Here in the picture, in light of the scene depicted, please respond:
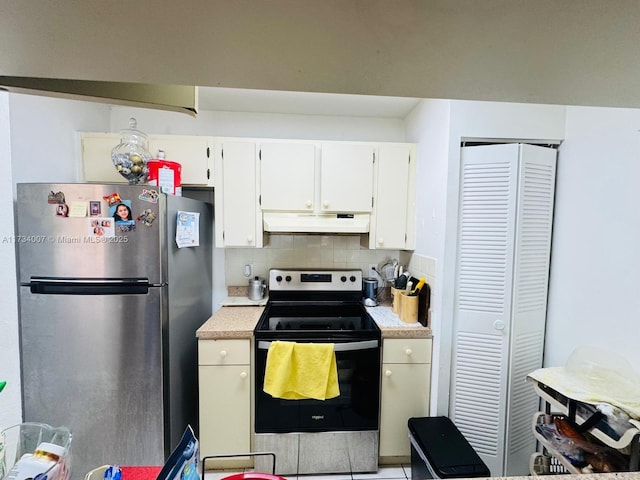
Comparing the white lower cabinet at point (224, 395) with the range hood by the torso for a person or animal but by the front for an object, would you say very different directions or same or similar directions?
same or similar directions

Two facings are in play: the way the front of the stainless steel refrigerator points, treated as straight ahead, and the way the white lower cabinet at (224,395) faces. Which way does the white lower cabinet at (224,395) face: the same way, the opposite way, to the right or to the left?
the same way

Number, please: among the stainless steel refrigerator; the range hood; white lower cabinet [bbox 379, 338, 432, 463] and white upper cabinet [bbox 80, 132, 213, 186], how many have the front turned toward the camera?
4

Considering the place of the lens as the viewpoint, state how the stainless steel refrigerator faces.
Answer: facing the viewer

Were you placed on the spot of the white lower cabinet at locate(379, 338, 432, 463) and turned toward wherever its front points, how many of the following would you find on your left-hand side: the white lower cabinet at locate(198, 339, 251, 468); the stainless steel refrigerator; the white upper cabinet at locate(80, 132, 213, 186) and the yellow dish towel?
0

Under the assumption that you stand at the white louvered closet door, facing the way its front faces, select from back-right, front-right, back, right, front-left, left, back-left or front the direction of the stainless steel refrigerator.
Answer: front-right

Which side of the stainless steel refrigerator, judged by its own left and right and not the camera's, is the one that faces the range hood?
left

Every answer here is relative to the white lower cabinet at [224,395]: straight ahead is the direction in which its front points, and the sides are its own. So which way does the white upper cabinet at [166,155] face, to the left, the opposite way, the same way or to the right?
the same way

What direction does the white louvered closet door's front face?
toward the camera

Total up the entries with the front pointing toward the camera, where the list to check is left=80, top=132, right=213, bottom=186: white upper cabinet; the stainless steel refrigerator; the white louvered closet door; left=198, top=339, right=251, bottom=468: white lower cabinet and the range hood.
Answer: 5

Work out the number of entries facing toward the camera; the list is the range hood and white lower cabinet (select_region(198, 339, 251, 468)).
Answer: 2

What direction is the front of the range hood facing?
toward the camera

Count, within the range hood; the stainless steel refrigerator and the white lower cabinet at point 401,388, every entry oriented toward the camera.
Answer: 3

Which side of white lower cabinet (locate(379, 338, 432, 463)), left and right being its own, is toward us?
front

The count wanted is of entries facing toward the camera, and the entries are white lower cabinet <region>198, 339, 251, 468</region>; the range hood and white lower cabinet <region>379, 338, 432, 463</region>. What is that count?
3
